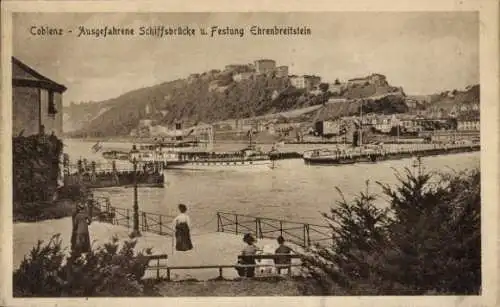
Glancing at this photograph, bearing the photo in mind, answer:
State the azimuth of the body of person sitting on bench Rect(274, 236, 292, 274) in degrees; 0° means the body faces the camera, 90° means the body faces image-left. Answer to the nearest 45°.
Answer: approximately 180°

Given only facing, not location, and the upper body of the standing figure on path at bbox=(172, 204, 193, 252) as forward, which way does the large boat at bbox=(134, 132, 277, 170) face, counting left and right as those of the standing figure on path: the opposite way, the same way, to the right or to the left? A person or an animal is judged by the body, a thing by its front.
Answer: to the right

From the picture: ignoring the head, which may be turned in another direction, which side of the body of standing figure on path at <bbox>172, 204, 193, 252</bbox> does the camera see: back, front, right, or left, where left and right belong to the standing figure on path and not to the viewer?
back

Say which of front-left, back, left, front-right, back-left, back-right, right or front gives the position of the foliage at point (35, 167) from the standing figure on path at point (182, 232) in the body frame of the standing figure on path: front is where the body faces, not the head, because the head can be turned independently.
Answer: left

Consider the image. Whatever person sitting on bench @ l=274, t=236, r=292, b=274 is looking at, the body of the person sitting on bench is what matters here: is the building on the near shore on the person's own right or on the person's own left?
on the person's own left

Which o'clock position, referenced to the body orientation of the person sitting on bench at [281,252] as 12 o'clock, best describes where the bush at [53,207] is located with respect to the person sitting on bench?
The bush is roughly at 9 o'clock from the person sitting on bench.

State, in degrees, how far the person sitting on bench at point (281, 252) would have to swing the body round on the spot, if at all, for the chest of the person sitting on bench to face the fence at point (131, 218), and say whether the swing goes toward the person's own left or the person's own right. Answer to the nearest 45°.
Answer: approximately 90° to the person's own left

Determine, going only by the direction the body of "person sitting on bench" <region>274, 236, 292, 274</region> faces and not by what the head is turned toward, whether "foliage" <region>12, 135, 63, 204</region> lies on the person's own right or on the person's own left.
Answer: on the person's own left
